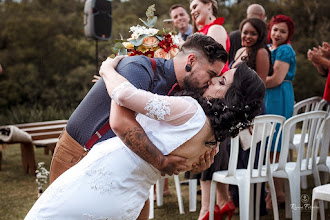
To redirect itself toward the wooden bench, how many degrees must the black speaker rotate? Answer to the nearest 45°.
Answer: approximately 45° to its right

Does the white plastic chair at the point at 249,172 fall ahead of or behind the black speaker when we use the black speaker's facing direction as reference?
ahead

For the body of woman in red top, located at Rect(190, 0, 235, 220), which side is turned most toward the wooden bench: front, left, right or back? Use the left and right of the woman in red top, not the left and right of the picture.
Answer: right

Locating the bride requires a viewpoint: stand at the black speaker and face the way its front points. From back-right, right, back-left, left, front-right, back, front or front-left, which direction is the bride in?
front-right

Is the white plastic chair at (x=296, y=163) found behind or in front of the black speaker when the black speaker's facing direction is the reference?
in front

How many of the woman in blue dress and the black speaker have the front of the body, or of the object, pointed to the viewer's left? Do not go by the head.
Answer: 1

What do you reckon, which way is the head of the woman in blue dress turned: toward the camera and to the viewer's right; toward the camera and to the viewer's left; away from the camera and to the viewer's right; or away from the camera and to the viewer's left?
toward the camera and to the viewer's left

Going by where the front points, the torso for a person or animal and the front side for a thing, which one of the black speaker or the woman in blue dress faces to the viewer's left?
the woman in blue dress

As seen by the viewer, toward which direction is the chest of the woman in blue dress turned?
to the viewer's left

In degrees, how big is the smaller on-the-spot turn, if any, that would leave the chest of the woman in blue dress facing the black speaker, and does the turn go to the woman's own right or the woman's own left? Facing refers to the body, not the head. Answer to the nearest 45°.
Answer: approximately 45° to the woman's own right

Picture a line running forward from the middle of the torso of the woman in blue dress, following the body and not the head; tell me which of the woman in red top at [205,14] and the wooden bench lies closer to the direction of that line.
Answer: the wooden bench

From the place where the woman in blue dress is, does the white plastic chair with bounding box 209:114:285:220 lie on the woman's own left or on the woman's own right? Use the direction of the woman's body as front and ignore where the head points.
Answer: on the woman's own left
